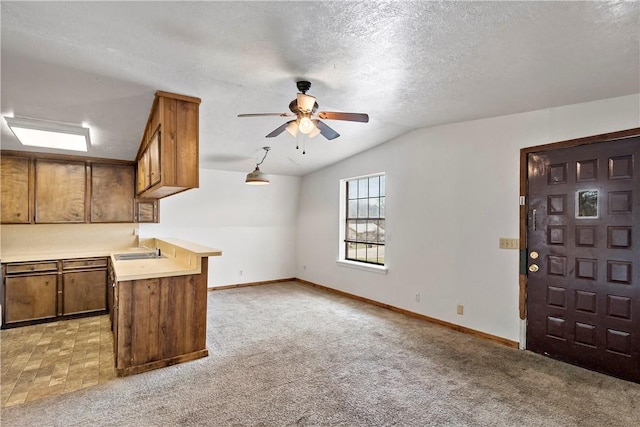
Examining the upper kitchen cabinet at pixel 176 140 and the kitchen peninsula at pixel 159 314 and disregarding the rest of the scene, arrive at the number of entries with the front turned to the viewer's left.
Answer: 2

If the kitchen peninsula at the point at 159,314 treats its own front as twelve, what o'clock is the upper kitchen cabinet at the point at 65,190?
The upper kitchen cabinet is roughly at 2 o'clock from the kitchen peninsula.

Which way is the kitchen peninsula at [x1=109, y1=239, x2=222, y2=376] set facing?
to the viewer's left

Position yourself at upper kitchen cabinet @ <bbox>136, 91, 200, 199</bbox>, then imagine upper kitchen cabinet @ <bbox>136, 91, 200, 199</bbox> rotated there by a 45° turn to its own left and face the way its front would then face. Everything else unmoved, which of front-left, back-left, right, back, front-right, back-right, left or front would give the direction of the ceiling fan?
left

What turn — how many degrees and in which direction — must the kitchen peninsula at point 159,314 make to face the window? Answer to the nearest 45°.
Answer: approximately 135° to its right

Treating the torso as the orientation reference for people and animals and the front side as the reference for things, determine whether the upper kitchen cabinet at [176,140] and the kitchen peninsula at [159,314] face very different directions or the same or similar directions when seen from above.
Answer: same or similar directions

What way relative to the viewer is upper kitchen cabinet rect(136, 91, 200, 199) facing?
to the viewer's left

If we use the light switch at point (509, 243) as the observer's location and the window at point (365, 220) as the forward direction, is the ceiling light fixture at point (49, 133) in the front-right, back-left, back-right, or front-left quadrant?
front-left

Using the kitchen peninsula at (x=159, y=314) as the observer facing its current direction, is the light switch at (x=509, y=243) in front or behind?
behind

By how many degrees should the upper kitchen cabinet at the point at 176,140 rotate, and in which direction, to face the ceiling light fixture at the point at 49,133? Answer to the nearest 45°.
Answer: approximately 45° to its right

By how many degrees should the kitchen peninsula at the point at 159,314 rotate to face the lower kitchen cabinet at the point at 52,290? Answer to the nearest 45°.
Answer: approximately 45° to its right

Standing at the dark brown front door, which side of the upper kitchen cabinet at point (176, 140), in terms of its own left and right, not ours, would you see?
back

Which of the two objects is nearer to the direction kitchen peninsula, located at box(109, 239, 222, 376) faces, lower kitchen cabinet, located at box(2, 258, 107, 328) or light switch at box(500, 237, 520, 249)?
the lower kitchen cabinet
